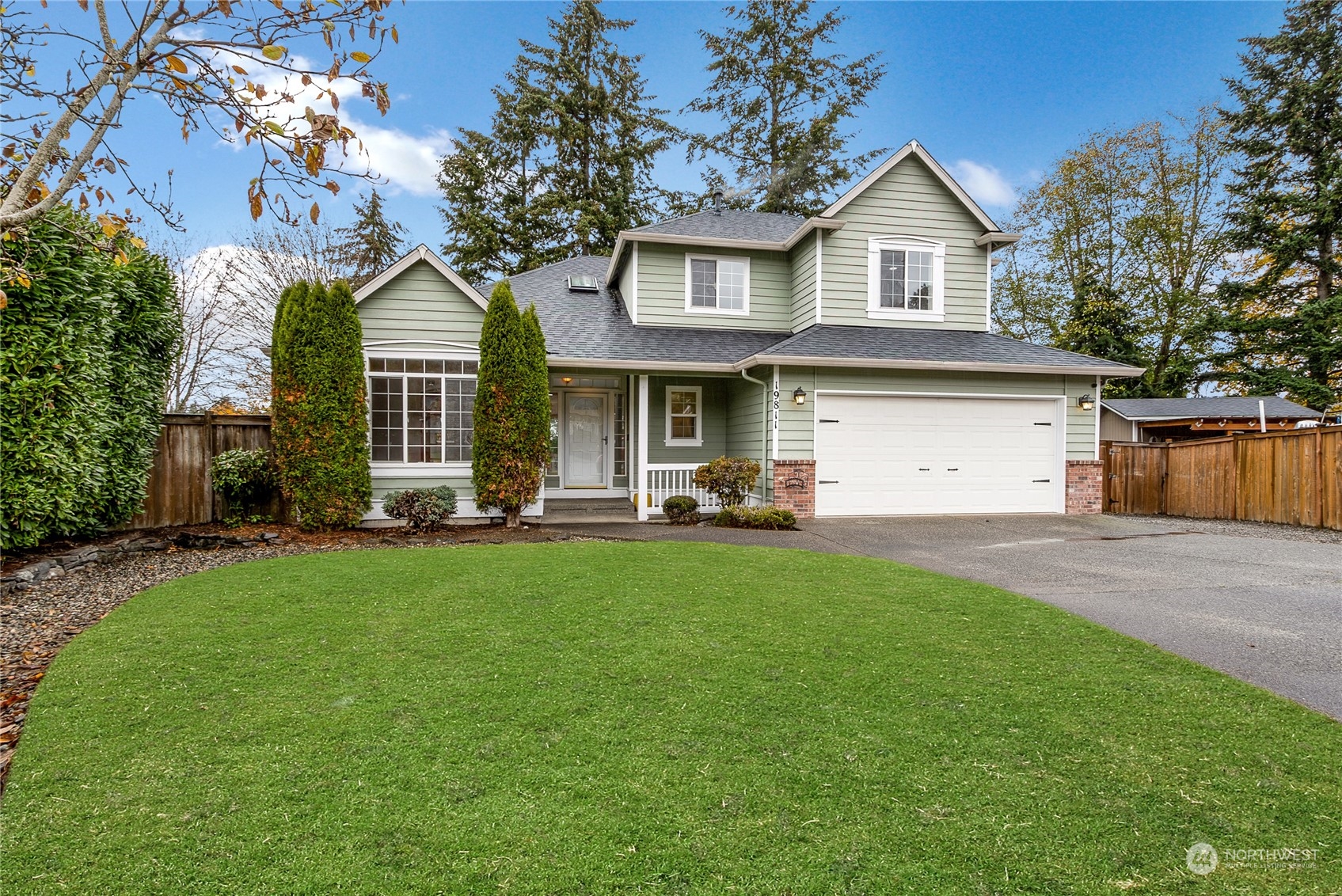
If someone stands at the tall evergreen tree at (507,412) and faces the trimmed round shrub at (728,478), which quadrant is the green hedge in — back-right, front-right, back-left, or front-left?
back-right

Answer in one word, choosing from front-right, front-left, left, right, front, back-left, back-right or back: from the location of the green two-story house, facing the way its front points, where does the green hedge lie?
front-right

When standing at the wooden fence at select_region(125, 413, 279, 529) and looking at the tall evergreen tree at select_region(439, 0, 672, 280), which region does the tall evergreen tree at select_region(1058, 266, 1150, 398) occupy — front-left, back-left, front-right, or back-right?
front-right

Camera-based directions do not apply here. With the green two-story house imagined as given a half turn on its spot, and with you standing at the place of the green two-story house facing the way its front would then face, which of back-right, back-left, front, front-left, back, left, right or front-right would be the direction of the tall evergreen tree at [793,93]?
front

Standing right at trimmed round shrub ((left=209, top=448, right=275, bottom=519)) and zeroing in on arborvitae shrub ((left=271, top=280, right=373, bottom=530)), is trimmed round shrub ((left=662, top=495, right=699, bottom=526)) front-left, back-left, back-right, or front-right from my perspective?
front-left

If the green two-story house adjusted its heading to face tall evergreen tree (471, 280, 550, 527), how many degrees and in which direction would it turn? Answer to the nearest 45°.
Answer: approximately 45° to its right

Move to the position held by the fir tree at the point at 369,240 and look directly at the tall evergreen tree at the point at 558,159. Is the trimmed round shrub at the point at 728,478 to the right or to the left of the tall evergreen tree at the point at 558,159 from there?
right

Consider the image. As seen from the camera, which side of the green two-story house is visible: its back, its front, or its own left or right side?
front

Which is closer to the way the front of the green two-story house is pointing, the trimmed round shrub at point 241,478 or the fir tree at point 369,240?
the trimmed round shrub

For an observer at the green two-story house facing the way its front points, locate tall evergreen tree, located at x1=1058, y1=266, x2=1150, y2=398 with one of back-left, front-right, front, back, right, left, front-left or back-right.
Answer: back-left

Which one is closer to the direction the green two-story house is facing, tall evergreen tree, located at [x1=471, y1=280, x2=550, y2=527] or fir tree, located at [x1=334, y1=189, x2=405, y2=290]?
the tall evergreen tree

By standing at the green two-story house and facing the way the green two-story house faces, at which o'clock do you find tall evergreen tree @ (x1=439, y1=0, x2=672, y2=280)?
The tall evergreen tree is roughly at 5 o'clock from the green two-story house.

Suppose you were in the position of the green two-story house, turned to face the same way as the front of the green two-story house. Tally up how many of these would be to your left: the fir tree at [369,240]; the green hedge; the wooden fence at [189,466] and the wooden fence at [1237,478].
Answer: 1

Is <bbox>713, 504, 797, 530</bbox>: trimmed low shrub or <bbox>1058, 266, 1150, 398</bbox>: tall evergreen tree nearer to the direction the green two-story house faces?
the trimmed low shrub

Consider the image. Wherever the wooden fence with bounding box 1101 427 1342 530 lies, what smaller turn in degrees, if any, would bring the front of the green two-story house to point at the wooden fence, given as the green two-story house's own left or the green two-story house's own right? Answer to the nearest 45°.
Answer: approximately 90° to the green two-story house's own left

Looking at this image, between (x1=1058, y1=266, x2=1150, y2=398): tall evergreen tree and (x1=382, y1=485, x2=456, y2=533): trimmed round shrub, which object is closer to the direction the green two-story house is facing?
the trimmed round shrub

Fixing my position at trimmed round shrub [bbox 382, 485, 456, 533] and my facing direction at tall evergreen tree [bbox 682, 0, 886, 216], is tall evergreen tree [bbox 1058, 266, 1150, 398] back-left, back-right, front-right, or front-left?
front-right

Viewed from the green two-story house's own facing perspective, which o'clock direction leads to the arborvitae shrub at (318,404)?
The arborvitae shrub is roughly at 2 o'clock from the green two-story house.
